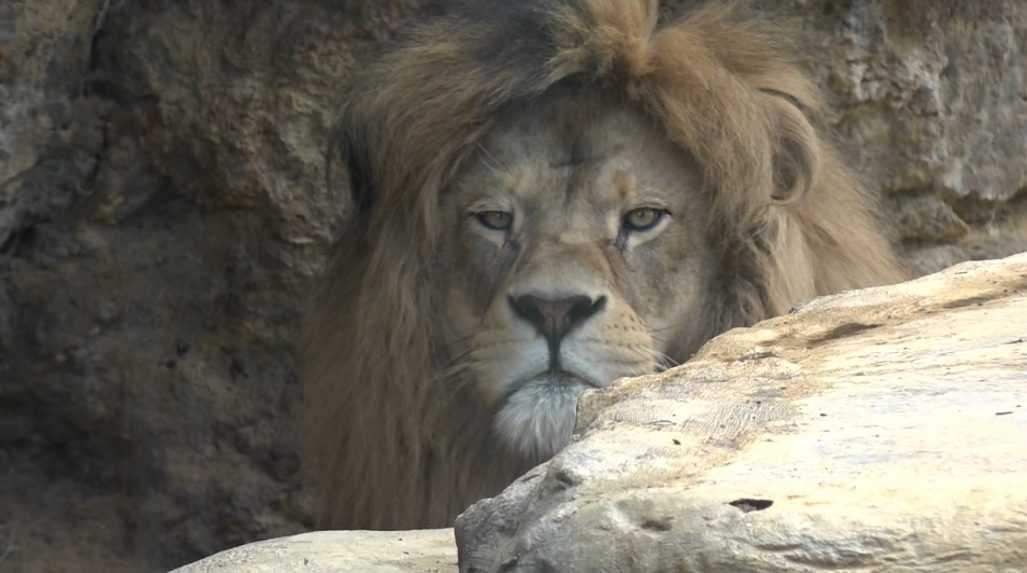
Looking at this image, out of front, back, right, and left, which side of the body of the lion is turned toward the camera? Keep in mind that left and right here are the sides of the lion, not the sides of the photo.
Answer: front
